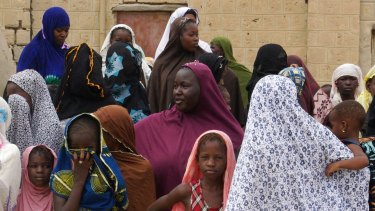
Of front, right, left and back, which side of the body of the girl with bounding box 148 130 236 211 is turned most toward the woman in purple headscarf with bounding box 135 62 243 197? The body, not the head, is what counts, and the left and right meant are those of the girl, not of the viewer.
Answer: back

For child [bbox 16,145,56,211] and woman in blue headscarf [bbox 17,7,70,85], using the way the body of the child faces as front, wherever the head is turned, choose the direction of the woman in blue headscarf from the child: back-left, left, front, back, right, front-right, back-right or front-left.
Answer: back

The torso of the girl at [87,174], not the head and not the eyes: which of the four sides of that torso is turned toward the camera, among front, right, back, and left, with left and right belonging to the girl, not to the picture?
front

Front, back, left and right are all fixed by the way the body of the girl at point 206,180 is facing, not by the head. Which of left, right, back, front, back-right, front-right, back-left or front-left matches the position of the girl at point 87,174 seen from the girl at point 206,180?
right

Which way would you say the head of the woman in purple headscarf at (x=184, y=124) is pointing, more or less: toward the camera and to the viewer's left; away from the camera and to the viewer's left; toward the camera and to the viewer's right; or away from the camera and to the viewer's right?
toward the camera and to the viewer's left

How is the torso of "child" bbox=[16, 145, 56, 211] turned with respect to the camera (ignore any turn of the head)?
toward the camera

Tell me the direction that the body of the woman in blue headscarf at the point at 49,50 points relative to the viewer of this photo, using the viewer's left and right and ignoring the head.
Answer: facing the viewer and to the right of the viewer

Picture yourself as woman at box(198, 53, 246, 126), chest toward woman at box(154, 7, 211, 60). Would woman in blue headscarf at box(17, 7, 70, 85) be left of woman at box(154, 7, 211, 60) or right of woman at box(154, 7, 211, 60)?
left

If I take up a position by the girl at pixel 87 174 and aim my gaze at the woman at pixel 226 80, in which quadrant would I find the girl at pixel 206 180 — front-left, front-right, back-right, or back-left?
front-right
